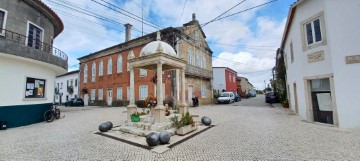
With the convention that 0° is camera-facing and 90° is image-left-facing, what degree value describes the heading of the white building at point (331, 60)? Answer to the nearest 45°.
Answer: approximately 45°

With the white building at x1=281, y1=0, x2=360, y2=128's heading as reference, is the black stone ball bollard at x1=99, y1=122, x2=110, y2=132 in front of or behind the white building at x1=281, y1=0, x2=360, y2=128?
in front

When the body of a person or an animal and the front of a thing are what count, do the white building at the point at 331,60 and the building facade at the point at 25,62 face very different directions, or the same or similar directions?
very different directions

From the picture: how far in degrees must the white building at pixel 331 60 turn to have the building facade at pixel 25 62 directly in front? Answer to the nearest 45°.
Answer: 0° — it already faces it

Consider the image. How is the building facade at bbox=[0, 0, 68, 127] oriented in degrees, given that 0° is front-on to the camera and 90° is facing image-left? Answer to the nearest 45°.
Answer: approximately 315°

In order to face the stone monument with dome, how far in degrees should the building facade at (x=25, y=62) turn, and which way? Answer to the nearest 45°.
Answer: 0° — it already faces it

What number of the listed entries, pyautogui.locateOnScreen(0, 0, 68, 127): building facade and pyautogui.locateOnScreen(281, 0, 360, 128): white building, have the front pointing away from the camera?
0

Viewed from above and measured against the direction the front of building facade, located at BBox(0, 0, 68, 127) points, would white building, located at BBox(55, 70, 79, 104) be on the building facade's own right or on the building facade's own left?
on the building facade's own left

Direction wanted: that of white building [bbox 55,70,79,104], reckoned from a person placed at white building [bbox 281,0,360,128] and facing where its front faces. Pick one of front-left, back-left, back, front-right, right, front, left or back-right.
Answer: front-right

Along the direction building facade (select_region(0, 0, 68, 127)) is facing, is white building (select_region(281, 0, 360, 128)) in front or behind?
in front

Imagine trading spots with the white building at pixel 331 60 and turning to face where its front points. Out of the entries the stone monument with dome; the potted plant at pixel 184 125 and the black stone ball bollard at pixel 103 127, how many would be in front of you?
3

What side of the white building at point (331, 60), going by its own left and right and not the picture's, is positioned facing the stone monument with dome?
front
